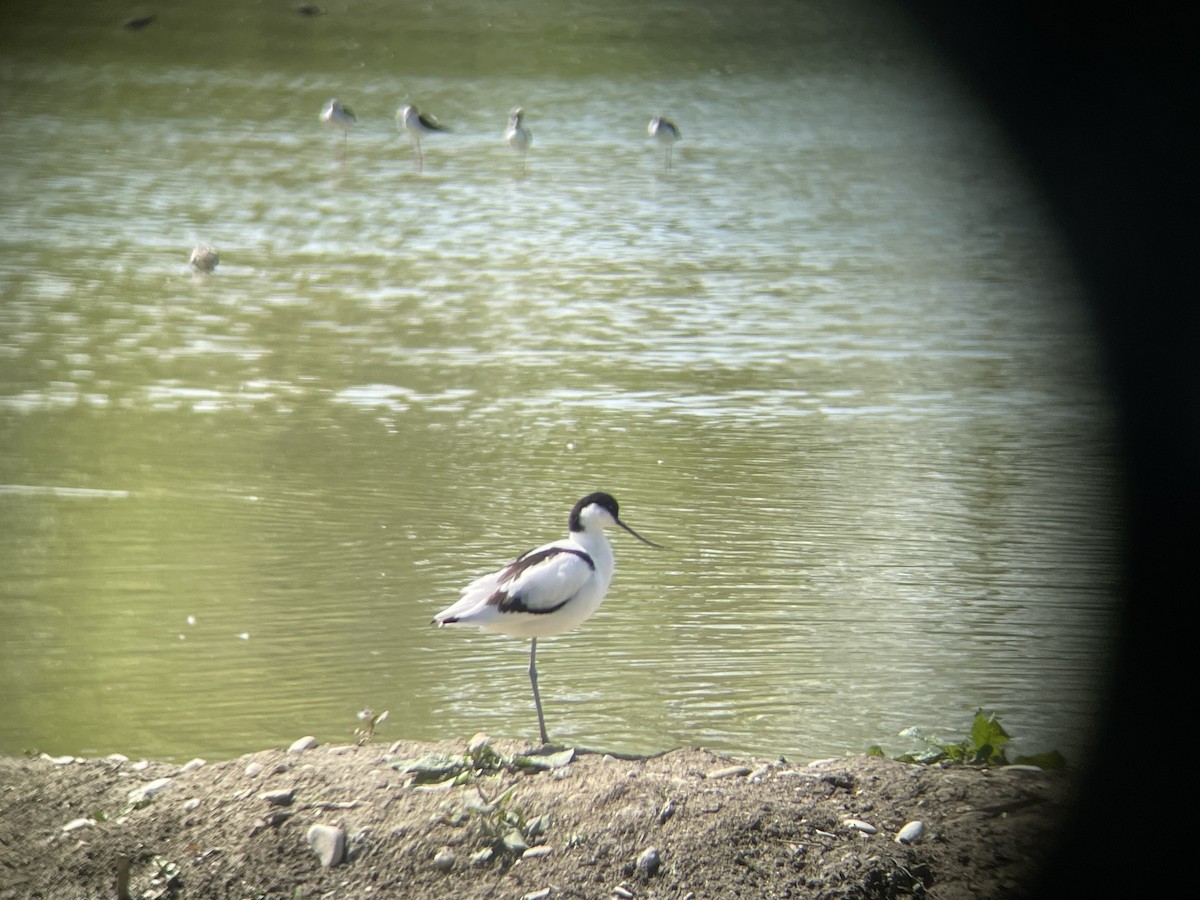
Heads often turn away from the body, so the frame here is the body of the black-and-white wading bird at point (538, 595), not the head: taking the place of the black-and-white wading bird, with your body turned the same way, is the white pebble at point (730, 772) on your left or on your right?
on your right

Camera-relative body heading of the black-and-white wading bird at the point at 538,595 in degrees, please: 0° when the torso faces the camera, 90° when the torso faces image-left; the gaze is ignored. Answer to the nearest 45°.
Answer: approximately 270°

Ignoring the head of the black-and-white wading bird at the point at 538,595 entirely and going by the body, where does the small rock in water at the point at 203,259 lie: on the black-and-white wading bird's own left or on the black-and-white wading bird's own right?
on the black-and-white wading bird's own left

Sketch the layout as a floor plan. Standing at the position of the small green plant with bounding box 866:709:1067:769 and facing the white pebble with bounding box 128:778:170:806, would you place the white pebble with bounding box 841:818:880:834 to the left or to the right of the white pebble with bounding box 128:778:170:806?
left

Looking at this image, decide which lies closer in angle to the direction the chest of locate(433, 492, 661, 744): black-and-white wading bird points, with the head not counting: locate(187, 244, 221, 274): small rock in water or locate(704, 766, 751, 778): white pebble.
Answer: the white pebble

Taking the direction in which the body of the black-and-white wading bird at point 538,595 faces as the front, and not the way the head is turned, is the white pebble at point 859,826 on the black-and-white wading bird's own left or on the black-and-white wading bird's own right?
on the black-and-white wading bird's own right

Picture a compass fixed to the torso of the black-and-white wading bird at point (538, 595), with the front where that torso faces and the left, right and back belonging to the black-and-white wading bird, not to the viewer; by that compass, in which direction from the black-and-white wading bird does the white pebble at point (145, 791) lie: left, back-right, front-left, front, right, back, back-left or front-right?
back-right

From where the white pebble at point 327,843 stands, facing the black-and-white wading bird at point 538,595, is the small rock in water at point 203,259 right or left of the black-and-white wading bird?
left

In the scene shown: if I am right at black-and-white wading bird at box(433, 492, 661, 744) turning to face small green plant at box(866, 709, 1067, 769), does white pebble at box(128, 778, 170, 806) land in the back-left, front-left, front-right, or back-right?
back-right
